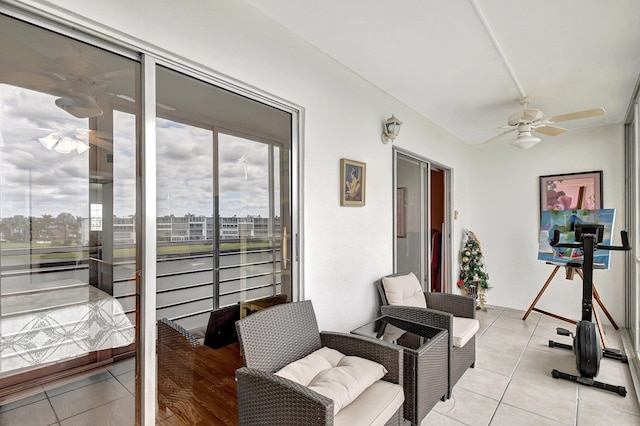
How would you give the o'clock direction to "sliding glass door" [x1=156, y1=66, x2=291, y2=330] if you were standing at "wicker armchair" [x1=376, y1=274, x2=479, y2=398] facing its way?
The sliding glass door is roughly at 3 o'clock from the wicker armchair.

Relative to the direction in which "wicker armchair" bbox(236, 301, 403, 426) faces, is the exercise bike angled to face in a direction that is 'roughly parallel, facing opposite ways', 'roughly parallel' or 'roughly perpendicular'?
roughly perpendicular

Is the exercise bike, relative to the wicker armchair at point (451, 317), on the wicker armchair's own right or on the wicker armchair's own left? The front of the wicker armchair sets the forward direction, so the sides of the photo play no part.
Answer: on the wicker armchair's own left

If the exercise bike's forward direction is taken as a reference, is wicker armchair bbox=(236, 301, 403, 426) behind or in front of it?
in front

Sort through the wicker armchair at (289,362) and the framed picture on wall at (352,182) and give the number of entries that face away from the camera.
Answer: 0

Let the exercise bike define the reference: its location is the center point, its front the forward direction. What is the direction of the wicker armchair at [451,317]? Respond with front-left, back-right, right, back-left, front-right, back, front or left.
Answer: front-right

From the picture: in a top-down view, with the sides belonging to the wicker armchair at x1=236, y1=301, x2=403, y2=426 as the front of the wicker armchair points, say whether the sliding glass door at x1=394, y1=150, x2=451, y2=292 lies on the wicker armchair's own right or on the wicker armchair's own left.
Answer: on the wicker armchair's own left

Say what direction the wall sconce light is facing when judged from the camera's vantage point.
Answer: facing the viewer and to the right of the viewer

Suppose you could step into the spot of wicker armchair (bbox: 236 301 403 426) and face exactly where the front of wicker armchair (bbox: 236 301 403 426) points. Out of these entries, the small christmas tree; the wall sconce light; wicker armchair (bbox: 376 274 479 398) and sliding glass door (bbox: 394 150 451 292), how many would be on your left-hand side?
4

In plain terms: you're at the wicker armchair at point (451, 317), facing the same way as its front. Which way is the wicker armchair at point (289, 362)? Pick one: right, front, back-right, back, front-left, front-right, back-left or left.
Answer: right
